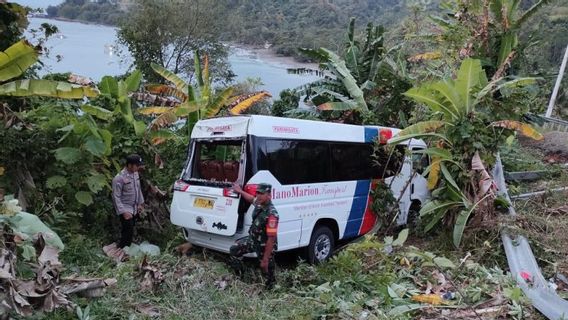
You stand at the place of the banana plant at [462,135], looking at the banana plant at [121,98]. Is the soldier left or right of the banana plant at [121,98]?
left

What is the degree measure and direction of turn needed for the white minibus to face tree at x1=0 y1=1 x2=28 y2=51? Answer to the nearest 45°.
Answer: approximately 135° to its left

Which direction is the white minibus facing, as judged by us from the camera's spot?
facing away from the viewer and to the right of the viewer

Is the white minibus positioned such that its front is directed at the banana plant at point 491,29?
yes

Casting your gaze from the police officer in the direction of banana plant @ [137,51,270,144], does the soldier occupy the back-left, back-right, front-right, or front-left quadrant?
back-right

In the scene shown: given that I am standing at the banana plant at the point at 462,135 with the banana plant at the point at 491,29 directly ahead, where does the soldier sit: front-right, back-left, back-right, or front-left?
back-left

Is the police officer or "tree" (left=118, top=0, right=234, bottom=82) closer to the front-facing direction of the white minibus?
the tree

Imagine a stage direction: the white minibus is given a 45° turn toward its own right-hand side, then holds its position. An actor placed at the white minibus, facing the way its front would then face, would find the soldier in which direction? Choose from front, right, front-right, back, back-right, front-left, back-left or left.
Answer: right

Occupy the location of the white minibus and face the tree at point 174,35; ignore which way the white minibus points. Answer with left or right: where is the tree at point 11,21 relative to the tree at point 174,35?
left

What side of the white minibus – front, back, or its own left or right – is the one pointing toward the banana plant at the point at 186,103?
left

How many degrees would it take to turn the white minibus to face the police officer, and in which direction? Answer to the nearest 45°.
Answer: approximately 135° to its left
